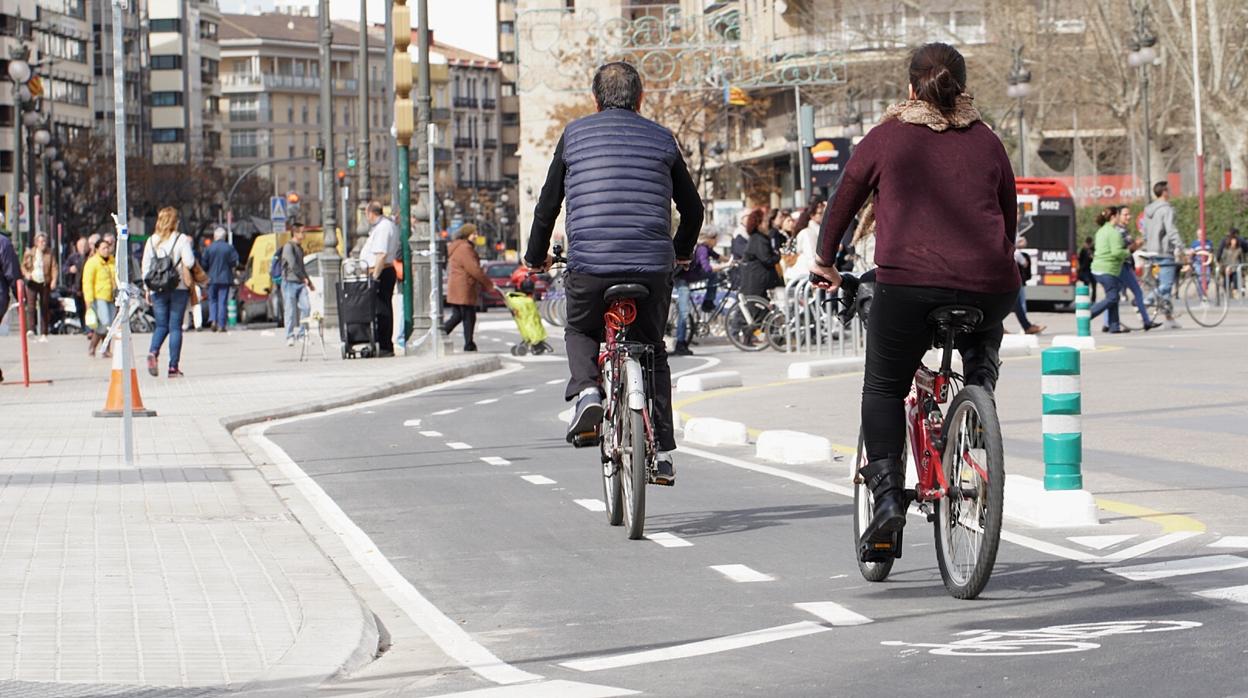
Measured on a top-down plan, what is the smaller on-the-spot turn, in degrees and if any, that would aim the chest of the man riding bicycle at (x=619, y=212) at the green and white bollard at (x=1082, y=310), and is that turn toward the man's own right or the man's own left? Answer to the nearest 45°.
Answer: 0° — they already face it

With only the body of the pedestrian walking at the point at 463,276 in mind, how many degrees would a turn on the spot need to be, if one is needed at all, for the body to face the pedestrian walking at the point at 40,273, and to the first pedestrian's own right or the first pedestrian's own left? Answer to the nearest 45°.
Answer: approximately 135° to the first pedestrian's own left

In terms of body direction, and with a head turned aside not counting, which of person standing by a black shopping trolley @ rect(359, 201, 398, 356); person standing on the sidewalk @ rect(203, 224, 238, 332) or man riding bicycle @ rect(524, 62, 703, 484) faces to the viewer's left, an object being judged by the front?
person standing by a black shopping trolley @ rect(359, 201, 398, 356)

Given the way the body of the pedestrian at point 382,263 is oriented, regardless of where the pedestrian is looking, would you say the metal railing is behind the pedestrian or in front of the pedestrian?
behind

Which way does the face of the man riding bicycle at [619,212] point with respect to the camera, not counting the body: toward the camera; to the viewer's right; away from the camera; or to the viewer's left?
away from the camera

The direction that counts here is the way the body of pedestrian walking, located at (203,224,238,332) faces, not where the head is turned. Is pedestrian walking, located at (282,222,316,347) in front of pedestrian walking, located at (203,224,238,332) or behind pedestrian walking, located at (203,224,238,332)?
behind

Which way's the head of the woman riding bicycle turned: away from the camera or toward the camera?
away from the camera

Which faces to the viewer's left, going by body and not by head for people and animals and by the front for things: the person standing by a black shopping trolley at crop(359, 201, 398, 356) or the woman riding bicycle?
the person standing by a black shopping trolley

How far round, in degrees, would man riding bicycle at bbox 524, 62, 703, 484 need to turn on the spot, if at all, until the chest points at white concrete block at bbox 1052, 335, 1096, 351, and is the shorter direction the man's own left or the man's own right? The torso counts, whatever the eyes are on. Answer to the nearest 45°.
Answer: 0° — they already face it

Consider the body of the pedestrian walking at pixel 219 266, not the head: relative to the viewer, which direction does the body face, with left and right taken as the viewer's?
facing away from the viewer

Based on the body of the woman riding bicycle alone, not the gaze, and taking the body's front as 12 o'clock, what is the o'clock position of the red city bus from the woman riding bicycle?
The red city bus is roughly at 12 o'clock from the woman riding bicycle.

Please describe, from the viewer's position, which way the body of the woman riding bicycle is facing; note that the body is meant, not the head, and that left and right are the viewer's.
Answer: facing away from the viewer

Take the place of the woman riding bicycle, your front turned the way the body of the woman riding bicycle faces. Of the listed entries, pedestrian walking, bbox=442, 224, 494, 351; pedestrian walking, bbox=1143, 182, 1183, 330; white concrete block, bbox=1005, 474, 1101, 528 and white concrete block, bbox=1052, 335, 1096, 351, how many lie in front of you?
4

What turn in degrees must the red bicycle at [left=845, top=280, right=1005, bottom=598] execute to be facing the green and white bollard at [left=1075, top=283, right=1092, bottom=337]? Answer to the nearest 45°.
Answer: approximately 45° to its right

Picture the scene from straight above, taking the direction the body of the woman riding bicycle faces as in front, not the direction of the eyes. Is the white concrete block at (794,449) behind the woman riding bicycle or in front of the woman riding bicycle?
in front
